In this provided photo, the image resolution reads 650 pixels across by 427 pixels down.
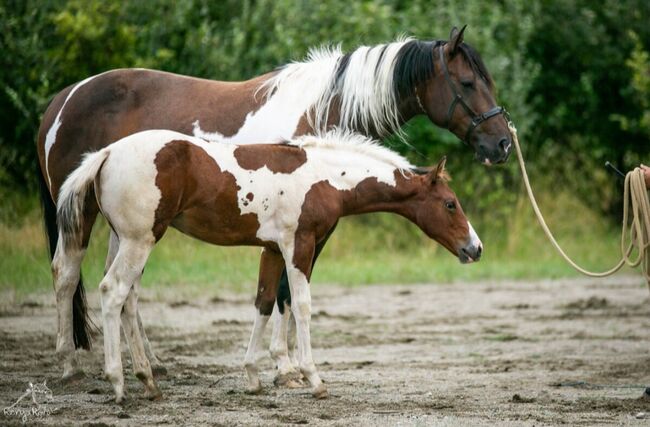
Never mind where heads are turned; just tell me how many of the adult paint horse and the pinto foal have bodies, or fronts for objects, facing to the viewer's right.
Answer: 2

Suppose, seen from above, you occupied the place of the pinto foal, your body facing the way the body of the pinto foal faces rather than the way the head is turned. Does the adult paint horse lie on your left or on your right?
on your left

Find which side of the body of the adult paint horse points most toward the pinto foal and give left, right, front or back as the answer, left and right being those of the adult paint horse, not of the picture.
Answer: right

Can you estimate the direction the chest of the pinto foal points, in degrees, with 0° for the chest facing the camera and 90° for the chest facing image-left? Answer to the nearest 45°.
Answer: approximately 270°

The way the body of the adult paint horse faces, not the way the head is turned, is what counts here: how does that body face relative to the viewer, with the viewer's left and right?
facing to the right of the viewer
